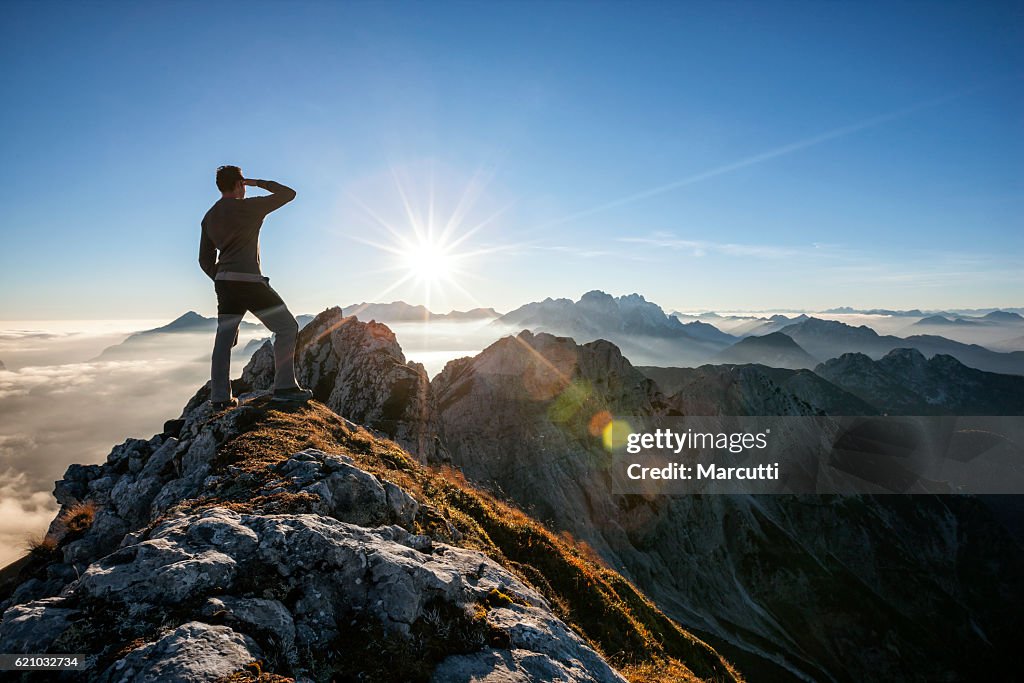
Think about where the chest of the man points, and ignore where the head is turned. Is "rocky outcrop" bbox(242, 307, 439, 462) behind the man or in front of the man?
in front
